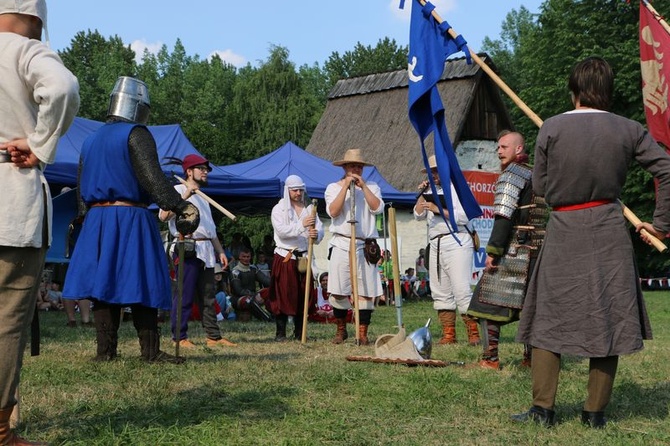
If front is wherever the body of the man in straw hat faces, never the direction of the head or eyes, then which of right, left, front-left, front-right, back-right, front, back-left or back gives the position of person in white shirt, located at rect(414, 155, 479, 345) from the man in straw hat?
left

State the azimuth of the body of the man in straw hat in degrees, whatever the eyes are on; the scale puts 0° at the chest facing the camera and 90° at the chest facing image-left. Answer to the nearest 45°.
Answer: approximately 0°

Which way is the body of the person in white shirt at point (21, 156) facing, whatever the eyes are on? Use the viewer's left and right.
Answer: facing away from the viewer and to the right of the viewer

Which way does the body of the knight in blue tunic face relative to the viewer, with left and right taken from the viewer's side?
facing away from the viewer and to the right of the viewer

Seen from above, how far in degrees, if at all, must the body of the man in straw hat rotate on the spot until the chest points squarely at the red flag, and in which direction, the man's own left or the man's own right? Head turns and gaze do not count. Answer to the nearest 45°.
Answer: approximately 90° to the man's own left

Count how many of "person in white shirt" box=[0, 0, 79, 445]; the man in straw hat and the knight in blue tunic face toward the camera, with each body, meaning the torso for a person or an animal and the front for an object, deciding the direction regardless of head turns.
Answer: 1

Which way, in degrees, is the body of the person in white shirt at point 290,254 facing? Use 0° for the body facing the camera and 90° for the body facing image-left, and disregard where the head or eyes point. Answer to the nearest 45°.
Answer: approximately 315°

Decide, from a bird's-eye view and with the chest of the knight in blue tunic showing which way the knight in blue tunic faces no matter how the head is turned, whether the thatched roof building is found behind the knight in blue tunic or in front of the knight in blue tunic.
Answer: in front

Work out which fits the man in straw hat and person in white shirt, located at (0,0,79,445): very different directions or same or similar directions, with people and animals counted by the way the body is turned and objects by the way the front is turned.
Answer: very different directions

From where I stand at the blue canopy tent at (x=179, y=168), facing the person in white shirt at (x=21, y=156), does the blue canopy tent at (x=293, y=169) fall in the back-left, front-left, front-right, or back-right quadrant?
back-left
